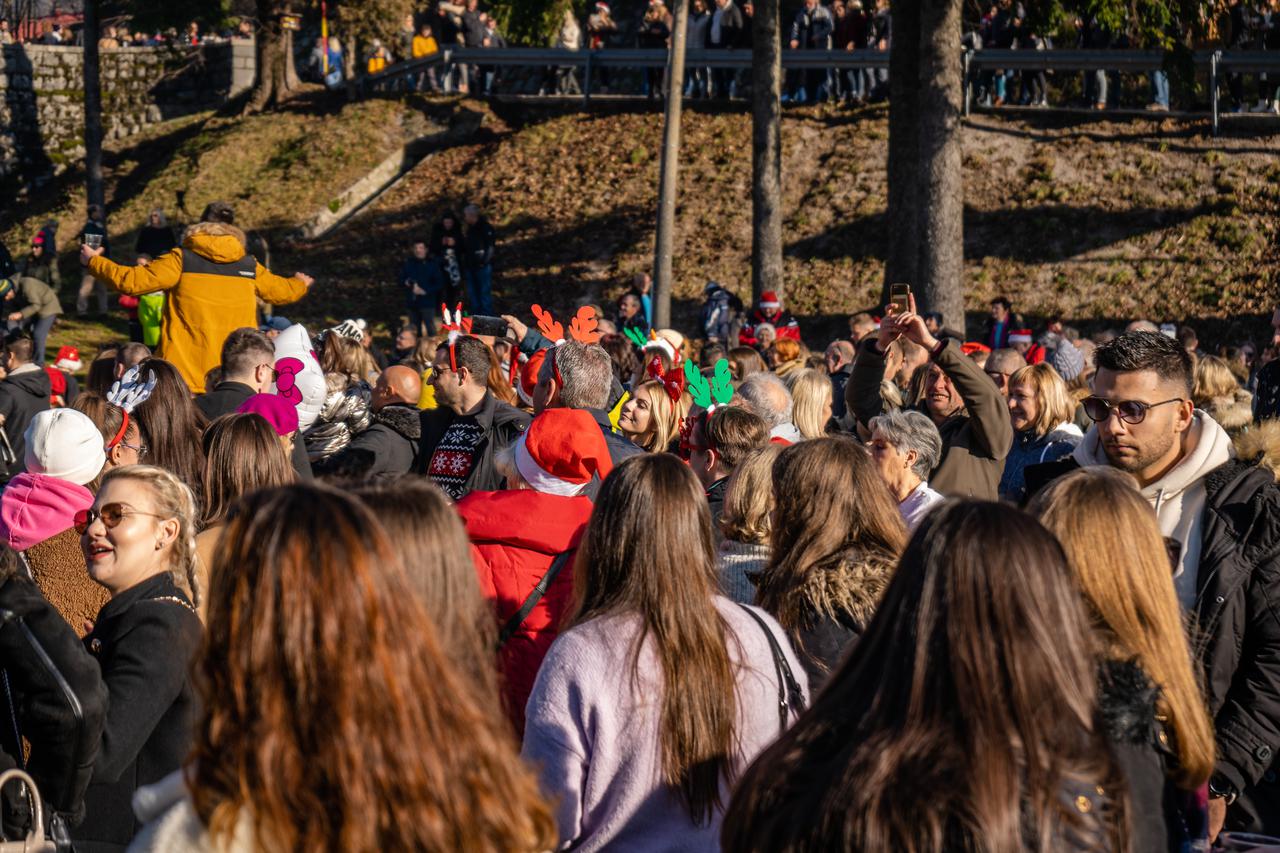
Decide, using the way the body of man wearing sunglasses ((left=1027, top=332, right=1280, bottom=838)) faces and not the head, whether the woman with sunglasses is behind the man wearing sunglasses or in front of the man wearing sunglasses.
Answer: in front

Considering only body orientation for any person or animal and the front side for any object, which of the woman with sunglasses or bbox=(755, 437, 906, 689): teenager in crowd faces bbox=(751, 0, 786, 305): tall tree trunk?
the teenager in crowd

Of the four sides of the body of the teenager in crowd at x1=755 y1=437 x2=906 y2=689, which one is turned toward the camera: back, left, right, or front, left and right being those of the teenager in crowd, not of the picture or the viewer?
back

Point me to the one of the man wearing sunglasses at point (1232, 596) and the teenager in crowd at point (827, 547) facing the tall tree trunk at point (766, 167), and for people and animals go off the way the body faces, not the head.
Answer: the teenager in crowd

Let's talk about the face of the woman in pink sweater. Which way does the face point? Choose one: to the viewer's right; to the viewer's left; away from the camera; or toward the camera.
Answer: away from the camera

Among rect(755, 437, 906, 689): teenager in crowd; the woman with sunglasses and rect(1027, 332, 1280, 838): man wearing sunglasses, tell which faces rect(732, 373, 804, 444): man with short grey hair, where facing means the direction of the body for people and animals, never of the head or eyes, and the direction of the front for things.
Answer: the teenager in crowd

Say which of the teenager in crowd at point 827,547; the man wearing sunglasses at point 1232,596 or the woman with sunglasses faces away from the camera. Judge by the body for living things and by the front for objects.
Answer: the teenager in crowd

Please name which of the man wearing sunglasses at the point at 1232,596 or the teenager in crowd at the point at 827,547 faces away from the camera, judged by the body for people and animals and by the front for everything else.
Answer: the teenager in crowd

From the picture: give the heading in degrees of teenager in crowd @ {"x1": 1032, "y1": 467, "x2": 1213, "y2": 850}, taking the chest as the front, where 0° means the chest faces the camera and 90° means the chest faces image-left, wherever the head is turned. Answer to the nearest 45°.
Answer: approximately 135°

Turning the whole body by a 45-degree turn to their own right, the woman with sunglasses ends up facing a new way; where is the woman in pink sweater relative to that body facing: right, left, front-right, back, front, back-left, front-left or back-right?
back

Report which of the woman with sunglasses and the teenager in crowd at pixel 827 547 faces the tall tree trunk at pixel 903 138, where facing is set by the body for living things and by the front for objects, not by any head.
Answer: the teenager in crowd

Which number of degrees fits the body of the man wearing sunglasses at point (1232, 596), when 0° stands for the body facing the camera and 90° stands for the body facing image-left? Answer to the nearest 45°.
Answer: approximately 45°
